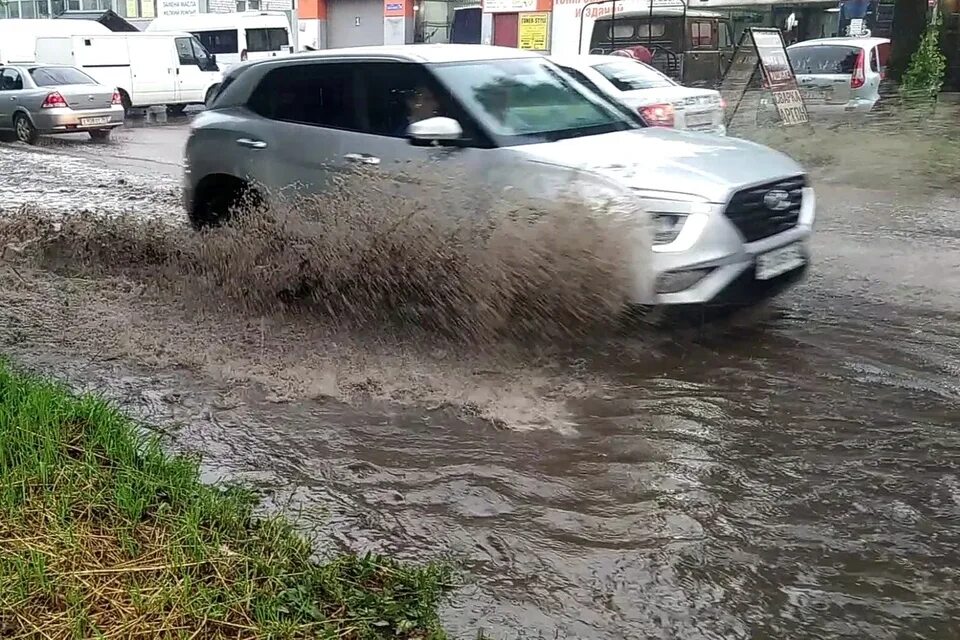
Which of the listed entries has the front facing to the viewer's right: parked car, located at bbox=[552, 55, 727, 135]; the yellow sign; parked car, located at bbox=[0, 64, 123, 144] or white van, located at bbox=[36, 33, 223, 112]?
the white van

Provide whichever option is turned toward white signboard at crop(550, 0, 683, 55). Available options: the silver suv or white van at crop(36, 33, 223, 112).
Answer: the white van

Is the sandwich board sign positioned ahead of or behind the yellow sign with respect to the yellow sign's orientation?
ahead

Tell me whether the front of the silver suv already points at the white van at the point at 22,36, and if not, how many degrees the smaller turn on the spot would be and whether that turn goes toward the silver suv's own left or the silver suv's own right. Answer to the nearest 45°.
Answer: approximately 180°

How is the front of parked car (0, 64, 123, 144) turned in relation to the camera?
facing away from the viewer and to the left of the viewer

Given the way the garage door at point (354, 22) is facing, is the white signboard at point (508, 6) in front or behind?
in front

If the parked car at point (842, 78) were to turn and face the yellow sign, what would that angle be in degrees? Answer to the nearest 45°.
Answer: approximately 90° to its left

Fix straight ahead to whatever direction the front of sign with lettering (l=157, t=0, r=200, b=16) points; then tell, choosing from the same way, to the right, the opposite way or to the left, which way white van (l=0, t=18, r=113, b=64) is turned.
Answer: to the left

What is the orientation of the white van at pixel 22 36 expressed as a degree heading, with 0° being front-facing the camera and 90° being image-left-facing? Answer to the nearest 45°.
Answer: approximately 270°

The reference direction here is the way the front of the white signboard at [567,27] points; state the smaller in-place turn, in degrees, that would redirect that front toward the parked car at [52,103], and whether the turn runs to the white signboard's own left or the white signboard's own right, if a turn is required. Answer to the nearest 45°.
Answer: approximately 45° to the white signboard's own right

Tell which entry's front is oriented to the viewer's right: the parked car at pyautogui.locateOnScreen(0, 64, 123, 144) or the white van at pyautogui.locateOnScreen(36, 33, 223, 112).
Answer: the white van

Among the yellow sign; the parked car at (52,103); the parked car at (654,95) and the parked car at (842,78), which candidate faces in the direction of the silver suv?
the yellow sign
